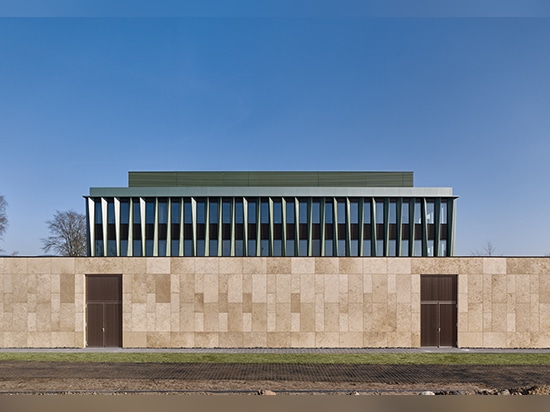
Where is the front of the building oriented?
toward the camera
